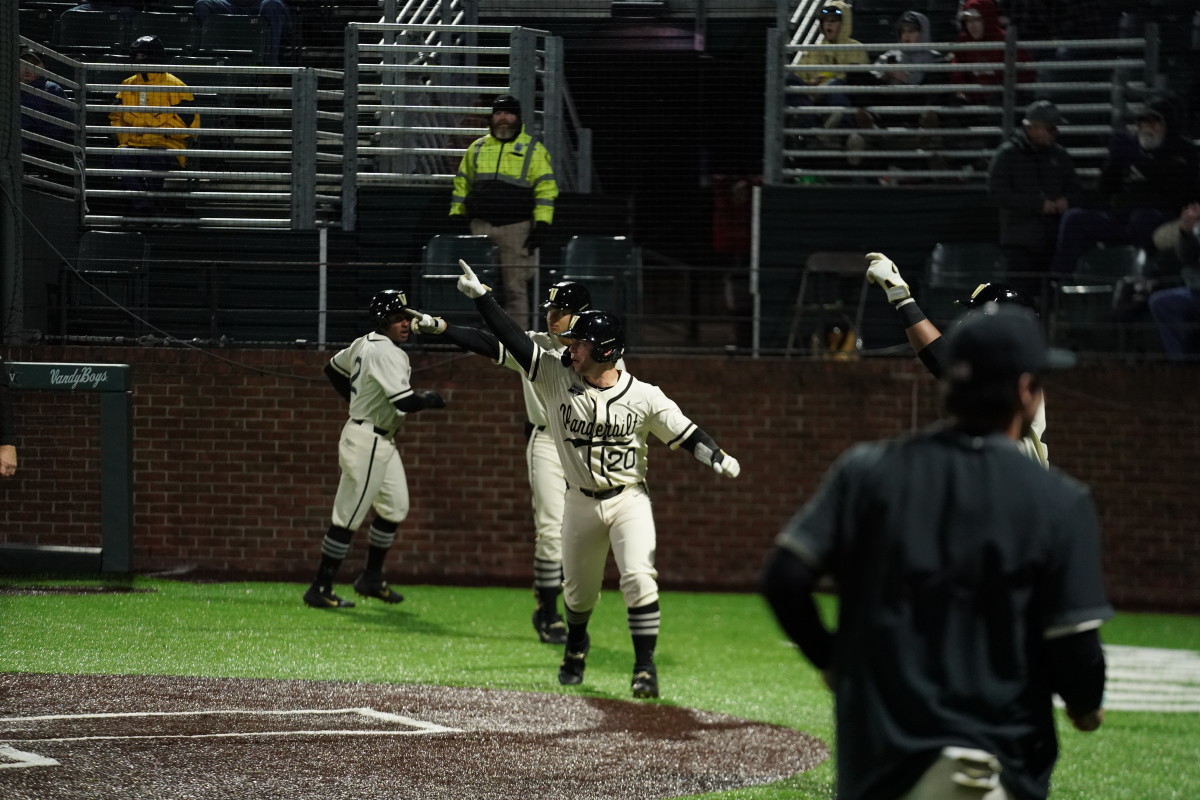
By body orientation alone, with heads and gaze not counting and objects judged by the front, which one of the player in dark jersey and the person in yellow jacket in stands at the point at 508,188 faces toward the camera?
the person in yellow jacket in stands

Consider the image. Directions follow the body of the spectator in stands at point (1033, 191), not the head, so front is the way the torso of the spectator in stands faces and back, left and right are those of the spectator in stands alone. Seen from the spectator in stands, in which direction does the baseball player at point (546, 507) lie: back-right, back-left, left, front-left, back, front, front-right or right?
right

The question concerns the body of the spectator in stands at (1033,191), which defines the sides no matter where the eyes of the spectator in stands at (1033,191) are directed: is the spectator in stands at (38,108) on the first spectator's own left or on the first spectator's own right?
on the first spectator's own right

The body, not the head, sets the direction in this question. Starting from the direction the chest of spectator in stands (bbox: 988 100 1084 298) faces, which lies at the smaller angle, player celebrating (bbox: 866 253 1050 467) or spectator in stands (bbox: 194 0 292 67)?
the player celebrating

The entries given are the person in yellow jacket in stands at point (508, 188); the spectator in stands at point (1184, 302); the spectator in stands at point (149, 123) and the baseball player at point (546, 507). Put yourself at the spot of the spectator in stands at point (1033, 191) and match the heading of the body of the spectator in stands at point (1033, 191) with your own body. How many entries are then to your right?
3

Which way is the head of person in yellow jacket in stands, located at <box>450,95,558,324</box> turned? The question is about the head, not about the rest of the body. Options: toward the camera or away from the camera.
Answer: toward the camera

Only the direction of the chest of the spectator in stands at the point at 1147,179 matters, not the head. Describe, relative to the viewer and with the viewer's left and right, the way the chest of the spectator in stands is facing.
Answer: facing the viewer and to the left of the viewer

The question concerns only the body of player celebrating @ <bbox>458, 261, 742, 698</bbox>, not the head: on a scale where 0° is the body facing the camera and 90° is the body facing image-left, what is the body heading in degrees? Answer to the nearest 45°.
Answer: approximately 0°

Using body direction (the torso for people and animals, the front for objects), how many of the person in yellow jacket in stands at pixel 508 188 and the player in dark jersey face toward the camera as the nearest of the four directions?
1

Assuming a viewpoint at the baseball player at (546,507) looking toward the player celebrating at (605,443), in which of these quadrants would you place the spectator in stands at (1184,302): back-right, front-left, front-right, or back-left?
back-left

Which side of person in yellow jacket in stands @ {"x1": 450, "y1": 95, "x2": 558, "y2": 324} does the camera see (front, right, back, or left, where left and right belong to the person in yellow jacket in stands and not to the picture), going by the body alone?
front

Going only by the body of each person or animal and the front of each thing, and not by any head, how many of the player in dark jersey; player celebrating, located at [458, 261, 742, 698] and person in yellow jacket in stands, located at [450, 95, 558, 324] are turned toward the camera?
2

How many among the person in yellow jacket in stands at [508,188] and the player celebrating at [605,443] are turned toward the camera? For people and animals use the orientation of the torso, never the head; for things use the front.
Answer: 2

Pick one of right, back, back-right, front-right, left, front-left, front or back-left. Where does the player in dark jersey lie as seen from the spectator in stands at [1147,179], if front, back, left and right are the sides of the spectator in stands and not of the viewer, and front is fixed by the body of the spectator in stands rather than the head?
front-left

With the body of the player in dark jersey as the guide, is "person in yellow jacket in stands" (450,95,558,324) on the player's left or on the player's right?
on the player's left
